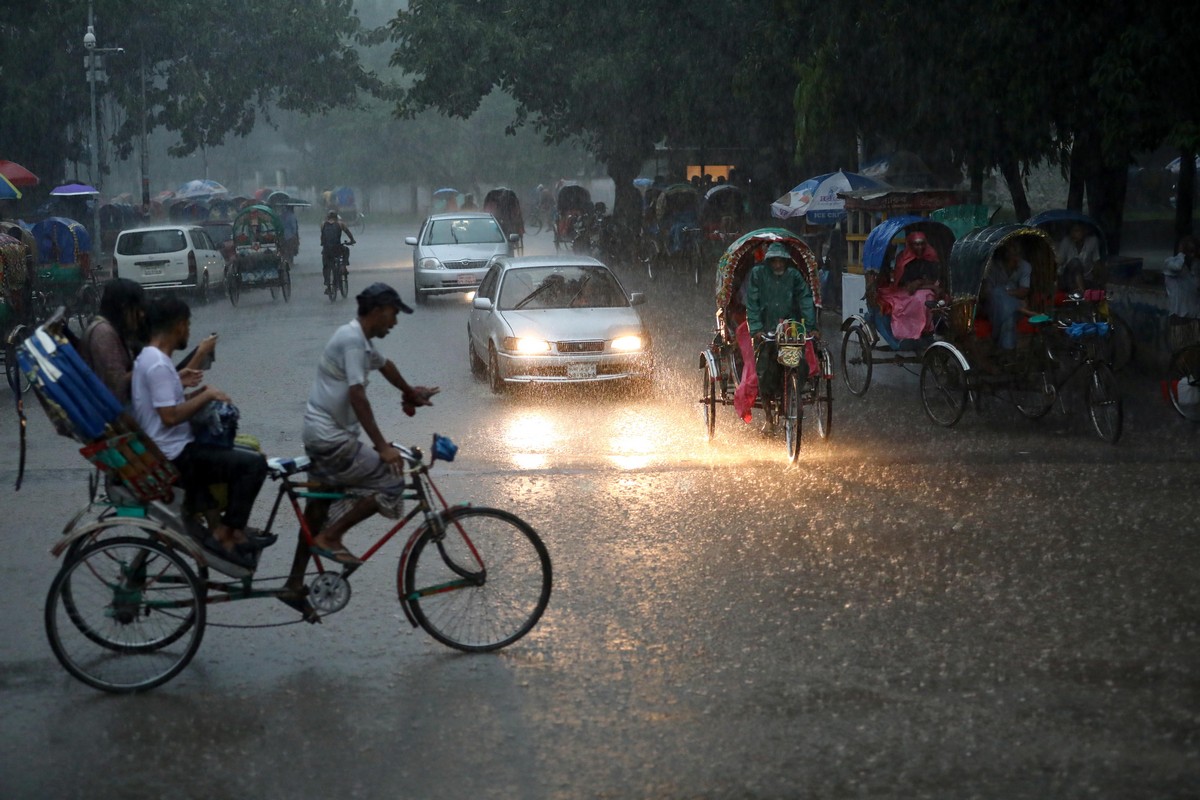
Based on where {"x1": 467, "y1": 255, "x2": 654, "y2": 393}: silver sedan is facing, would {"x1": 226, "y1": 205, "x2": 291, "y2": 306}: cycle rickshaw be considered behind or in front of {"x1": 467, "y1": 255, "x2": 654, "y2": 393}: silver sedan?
behind

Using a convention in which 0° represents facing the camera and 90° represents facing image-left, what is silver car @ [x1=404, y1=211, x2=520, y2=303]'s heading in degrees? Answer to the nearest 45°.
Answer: approximately 0°

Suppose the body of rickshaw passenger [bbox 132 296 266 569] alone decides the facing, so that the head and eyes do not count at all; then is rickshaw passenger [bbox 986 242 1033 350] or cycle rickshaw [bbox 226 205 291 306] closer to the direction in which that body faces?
the rickshaw passenger

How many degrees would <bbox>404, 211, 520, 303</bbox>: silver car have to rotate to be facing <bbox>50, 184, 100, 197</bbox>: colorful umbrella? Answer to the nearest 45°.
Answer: approximately 135° to its right

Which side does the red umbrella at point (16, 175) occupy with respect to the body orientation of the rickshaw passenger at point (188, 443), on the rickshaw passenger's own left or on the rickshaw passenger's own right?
on the rickshaw passenger's own left

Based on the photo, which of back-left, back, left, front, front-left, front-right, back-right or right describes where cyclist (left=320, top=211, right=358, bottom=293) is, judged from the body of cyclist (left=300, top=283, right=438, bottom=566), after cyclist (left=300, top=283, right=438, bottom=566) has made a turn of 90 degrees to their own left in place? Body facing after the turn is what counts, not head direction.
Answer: front

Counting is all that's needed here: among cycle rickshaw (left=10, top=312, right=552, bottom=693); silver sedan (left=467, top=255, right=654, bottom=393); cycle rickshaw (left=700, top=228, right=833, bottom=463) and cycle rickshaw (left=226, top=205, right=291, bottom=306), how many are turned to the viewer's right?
1

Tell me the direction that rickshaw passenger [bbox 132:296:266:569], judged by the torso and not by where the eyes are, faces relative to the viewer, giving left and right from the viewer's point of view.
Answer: facing to the right of the viewer

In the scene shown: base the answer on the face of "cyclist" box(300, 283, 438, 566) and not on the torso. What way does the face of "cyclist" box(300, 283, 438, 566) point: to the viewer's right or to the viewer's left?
to the viewer's right

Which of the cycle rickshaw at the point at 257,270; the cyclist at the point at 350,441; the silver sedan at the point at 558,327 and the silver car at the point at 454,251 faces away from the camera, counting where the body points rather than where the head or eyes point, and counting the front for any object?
the cycle rickshaw

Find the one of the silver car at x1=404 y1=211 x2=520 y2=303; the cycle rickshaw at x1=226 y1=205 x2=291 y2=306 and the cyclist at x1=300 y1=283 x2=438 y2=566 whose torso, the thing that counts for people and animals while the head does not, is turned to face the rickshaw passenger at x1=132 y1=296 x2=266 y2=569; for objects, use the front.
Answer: the silver car

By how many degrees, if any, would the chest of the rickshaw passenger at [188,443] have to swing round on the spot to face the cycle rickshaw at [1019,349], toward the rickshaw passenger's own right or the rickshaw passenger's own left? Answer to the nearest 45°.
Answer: approximately 45° to the rickshaw passenger's own left

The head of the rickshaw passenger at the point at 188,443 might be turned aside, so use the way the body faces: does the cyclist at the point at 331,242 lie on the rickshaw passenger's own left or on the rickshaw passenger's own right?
on the rickshaw passenger's own left
